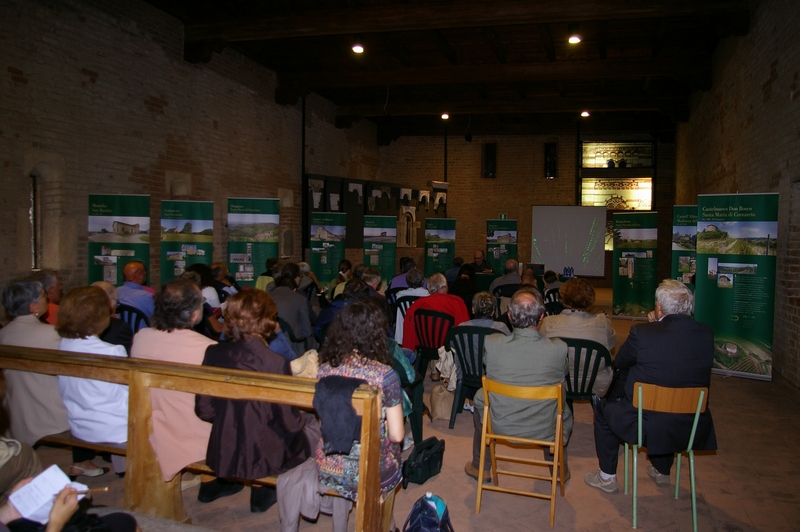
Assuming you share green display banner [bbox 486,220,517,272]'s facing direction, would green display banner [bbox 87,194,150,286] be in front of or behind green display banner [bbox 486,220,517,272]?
in front

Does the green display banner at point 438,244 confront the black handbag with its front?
yes

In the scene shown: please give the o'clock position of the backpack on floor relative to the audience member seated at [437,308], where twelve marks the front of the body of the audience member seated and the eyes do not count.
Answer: The backpack on floor is roughly at 6 o'clock from the audience member seated.

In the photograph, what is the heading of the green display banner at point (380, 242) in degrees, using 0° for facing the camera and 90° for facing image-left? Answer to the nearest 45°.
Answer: approximately 0°

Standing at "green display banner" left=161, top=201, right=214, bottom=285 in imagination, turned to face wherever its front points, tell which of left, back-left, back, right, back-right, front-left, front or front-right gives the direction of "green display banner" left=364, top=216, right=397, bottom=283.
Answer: back-left

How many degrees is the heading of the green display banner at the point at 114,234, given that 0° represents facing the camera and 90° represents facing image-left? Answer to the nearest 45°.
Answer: approximately 0°

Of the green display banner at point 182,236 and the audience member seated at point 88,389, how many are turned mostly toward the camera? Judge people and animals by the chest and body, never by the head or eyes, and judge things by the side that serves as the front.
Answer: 1

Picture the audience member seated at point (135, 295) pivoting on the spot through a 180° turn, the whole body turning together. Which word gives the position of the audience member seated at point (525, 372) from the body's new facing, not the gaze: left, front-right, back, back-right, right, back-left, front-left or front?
left

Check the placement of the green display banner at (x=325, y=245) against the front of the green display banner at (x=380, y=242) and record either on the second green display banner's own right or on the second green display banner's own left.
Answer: on the second green display banner's own right

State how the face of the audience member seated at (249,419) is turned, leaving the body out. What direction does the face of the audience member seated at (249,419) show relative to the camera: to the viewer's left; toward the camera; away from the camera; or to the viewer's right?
away from the camera

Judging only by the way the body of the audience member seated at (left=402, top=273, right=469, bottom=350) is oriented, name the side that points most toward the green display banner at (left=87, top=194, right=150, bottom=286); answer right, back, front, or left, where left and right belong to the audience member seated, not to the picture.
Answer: left

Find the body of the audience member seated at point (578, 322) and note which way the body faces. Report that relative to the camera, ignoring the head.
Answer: away from the camera
